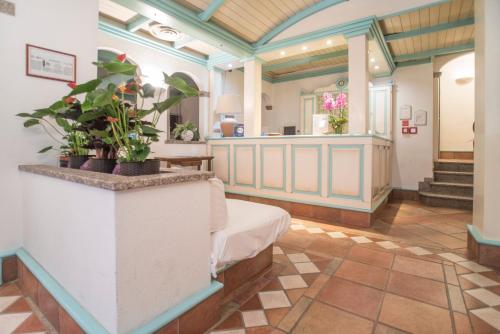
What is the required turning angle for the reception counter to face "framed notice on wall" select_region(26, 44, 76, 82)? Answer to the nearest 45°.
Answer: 0° — it already faces it

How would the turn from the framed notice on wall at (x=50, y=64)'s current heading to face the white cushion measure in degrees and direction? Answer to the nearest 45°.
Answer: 0° — it already faces it

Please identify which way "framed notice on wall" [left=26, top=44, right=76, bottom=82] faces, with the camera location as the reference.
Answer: facing the viewer and to the right of the viewer

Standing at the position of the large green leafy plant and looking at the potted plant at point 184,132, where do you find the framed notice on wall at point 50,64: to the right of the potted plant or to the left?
left

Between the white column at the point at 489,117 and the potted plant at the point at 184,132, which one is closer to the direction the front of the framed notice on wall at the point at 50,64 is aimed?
the white column

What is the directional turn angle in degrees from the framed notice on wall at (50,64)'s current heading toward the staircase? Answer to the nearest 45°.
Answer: approximately 45° to its left

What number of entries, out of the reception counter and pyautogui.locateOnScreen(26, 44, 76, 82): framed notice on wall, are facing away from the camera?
0

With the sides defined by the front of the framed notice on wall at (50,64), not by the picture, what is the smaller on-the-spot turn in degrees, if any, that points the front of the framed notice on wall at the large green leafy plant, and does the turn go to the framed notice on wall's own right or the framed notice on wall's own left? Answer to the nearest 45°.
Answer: approximately 45° to the framed notice on wall's own right

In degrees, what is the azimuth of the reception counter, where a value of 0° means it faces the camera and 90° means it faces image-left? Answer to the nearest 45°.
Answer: approximately 45°

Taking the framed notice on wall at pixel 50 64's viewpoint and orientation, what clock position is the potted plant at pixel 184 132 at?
The potted plant is roughly at 9 o'clock from the framed notice on wall.

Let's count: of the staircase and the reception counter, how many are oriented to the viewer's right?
0

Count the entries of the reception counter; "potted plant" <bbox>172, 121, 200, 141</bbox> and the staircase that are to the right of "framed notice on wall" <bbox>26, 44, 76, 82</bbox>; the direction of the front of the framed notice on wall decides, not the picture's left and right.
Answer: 0

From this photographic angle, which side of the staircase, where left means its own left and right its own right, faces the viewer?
front
